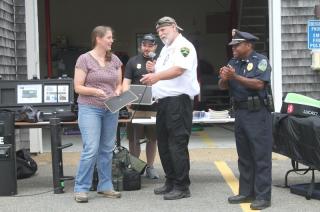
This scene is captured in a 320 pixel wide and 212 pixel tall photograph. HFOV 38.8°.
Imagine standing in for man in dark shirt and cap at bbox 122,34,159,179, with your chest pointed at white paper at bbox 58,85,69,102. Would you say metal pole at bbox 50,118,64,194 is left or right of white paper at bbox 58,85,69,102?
left

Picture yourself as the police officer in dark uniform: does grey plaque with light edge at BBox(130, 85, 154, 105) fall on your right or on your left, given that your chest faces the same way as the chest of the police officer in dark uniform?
on your right

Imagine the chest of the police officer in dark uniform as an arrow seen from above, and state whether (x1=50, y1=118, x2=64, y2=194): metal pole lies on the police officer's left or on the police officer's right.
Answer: on the police officer's right

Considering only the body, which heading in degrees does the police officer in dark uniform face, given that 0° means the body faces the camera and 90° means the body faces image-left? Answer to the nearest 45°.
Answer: approximately 45°

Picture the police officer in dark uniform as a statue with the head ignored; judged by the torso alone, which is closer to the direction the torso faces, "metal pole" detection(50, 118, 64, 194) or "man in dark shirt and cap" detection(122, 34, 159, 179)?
the metal pole

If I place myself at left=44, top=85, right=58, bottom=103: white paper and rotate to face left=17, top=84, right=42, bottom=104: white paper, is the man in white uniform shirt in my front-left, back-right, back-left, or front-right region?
back-left

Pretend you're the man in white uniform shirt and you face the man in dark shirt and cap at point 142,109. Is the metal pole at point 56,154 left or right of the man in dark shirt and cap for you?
left

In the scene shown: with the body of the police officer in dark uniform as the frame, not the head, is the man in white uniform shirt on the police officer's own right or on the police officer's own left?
on the police officer's own right
